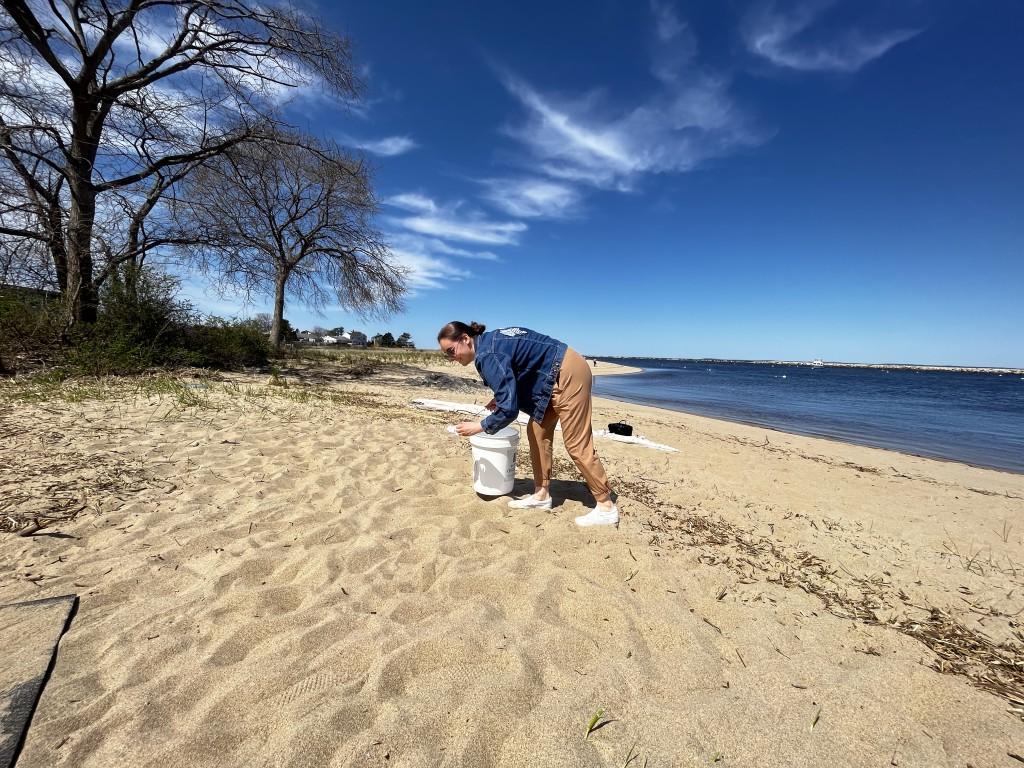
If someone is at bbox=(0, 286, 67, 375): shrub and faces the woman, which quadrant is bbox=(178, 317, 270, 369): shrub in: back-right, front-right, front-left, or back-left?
back-left

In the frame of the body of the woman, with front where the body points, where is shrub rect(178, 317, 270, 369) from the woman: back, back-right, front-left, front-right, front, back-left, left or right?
front-right

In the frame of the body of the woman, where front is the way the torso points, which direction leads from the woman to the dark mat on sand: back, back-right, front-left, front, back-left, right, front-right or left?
front-left

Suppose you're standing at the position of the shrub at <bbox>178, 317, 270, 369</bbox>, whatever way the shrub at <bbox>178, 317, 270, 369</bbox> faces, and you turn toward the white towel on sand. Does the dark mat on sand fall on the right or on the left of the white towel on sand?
right

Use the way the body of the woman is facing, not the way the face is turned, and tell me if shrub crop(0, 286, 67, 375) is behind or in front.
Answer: in front

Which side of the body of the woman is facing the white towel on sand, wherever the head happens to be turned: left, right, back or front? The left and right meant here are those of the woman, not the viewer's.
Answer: right

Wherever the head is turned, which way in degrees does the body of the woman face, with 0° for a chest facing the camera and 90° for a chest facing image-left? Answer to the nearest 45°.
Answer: approximately 90°
